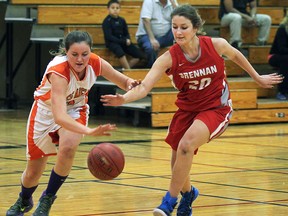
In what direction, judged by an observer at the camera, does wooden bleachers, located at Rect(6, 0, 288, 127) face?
facing the viewer

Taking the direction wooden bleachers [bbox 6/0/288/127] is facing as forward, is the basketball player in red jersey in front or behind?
in front

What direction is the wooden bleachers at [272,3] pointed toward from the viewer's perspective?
toward the camera

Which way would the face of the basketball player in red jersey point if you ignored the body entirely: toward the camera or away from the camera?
toward the camera

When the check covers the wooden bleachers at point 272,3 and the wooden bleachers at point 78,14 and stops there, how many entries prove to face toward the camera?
2

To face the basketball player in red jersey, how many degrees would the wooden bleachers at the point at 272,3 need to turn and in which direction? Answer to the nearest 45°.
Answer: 0° — it already faces them

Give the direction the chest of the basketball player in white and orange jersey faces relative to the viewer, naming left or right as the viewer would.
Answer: facing the viewer and to the right of the viewer
